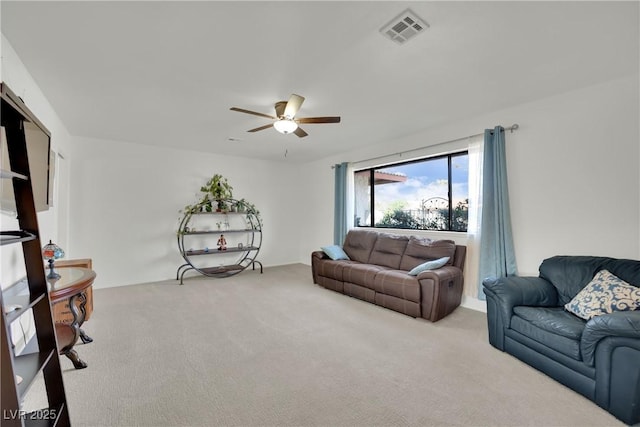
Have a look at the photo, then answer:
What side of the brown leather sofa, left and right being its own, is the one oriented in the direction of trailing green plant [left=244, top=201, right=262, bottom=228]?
right

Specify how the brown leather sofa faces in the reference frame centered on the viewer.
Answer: facing the viewer and to the left of the viewer

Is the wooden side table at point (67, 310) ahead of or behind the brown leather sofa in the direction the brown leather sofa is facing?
ahead

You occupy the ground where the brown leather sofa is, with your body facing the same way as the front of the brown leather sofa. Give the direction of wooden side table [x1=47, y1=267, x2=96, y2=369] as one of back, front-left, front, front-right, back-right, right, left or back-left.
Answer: front

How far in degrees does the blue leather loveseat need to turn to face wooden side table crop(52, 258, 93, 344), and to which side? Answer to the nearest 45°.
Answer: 0° — it already faces it

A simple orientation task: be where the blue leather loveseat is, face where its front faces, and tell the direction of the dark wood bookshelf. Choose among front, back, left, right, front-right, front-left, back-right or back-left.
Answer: front

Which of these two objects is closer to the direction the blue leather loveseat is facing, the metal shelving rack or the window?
the metal shelving rack

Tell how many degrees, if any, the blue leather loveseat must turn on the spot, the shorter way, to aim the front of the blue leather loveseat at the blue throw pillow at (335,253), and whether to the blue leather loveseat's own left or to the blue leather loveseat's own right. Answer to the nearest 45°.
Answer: approximately 45° to the blue leather loveseat's own right

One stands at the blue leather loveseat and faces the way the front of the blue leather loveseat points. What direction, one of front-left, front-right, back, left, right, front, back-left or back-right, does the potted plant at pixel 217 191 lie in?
front-right

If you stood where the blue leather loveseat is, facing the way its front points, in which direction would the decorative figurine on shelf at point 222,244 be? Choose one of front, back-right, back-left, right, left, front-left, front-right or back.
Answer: front-right

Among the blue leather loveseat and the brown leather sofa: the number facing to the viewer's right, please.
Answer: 0

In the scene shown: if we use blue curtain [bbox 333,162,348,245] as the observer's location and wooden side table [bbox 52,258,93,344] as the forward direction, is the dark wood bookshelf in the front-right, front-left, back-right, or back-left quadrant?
front-left

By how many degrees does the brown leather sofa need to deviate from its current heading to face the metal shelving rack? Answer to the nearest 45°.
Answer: approximately 45° to its right

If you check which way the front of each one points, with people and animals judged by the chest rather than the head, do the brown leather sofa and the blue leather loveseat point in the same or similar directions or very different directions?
same or similar directions

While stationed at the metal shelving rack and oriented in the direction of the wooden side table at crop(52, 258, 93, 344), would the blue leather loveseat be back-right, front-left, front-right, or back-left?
front-left

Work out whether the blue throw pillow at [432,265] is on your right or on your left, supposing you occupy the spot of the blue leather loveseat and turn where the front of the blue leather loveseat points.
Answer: on your right
